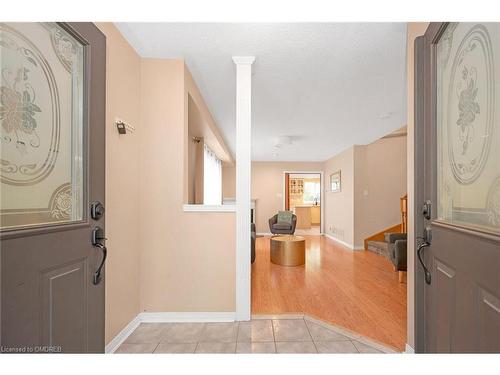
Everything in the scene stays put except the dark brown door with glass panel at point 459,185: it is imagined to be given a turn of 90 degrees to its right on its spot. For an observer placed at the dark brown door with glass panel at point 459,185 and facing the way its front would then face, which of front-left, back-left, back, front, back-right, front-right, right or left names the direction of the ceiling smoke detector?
front

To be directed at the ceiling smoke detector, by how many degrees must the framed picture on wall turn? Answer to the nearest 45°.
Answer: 0° — it already faces it

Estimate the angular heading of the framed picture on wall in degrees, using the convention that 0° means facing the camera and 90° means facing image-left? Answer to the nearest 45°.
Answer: approximately 45°

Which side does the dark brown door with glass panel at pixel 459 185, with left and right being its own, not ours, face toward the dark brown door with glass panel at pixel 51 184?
front

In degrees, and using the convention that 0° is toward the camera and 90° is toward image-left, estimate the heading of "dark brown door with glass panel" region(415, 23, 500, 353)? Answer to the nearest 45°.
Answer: approximately 45°

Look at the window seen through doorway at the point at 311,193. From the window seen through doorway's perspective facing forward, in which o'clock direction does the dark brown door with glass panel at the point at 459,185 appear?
The dark brown door with glass panel is roughly at 12 o'clock from the window seen through doorway.

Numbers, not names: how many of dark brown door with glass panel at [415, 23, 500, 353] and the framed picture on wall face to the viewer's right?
0
